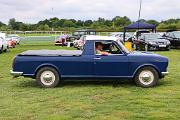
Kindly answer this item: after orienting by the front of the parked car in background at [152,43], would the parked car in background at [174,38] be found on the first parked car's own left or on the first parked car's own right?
on the first parked car's own left

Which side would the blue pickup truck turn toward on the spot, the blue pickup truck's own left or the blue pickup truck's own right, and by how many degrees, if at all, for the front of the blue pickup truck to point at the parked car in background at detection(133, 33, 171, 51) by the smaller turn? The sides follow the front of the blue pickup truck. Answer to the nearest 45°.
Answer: approximately 90° to the blue pickup truck's own left

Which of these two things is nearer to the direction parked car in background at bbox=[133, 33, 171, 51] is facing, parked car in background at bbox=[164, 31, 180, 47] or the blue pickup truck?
the blue pickup truck

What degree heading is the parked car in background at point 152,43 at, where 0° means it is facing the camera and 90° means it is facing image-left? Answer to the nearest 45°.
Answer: approximately 315°

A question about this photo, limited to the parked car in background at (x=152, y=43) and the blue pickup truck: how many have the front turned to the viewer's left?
0

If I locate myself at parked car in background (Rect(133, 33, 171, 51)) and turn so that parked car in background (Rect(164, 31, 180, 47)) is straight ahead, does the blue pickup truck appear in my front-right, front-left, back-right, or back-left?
back-right

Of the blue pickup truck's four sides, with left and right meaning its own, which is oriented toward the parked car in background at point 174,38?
left

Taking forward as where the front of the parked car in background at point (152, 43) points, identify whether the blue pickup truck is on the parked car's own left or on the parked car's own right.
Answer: on the parked car's own right

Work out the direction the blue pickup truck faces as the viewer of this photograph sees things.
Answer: facing to the right of the viewer
